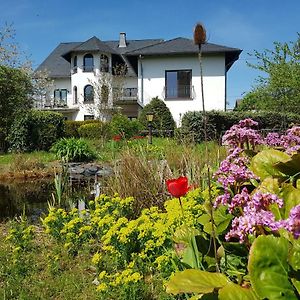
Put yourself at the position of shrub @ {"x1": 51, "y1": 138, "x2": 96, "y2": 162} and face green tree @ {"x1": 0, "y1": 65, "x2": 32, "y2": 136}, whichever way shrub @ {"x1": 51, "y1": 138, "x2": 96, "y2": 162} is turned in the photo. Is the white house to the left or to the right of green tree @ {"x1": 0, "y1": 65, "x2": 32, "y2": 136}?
right

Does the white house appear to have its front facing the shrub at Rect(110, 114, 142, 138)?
yes

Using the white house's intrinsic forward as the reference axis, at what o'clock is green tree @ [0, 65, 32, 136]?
The green tree is roughly at 1 o'clock from the white house.

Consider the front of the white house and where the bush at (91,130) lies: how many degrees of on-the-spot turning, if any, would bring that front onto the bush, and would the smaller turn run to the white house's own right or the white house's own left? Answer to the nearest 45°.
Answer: approximately 45° to the white house's own right

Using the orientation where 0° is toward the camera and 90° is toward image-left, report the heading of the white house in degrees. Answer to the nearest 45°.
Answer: approximately 0°

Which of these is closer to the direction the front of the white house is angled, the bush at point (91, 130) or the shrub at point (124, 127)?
the shrub
